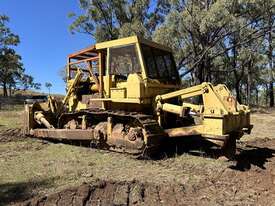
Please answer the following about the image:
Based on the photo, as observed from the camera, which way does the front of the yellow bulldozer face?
facing away from the viewer and to the left of the viewer

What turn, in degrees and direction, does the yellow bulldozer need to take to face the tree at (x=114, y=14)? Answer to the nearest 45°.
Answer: approximately 45° to its right

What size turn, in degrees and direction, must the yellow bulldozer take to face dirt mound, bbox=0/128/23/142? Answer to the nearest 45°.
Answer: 0° — it already faces it

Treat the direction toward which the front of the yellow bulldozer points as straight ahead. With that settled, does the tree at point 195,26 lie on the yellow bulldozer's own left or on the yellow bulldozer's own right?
on the yellow bulldozer's own right
